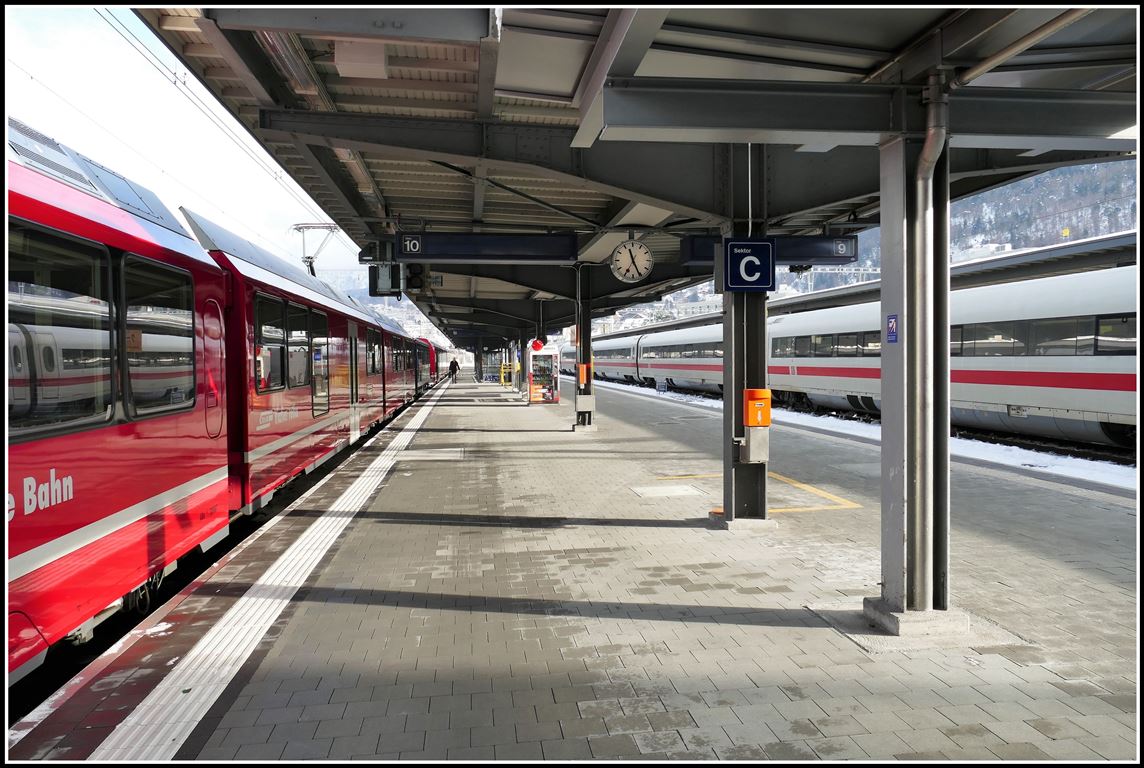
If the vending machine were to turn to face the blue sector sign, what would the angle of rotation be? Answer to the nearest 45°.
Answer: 0° — it already faces it

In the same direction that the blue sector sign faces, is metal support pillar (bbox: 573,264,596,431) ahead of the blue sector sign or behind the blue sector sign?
behind

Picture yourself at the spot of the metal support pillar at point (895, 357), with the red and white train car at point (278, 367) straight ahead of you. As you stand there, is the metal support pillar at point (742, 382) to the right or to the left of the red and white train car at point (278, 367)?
right

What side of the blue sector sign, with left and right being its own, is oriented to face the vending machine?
back

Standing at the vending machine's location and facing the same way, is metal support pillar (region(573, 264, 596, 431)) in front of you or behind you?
in front

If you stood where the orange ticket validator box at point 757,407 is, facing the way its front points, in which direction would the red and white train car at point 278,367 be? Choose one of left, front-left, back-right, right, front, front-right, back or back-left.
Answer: right

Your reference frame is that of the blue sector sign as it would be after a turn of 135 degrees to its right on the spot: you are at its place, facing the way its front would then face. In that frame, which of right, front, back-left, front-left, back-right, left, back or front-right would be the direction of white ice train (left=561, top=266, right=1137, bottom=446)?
right

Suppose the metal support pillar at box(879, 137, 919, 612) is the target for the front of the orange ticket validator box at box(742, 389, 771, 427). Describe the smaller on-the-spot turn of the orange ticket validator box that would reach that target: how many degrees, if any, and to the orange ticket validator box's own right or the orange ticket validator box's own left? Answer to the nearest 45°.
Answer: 0° — it already faces it

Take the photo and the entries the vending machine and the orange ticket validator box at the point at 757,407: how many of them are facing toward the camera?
2

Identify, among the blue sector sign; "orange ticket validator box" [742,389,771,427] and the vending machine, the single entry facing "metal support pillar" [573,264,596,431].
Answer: the vending machine

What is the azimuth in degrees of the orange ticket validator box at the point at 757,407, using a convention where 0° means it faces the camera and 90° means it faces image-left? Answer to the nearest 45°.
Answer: approximately 0°
